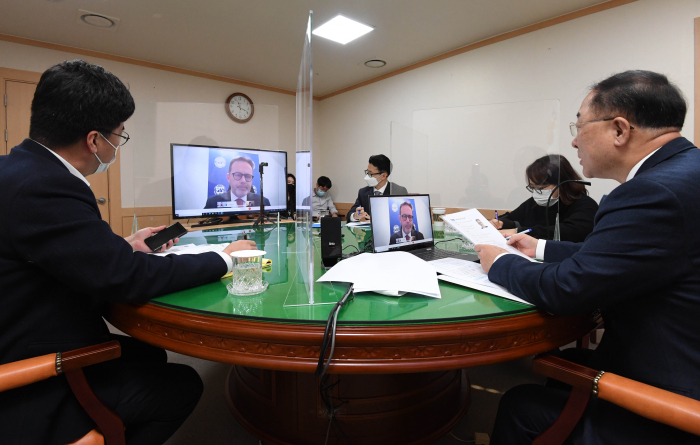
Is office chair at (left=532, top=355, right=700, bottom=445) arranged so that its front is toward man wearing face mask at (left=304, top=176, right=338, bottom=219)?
yes

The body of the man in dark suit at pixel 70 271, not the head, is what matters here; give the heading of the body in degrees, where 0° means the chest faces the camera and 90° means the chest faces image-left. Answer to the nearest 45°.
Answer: approximately 225°

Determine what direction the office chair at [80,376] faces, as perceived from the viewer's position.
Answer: facing away from the viewer and to the right of the viewer

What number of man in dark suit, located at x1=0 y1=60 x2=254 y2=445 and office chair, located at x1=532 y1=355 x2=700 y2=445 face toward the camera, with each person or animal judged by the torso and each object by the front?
0

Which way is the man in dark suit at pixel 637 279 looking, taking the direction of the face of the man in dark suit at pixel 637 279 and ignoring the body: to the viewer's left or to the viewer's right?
to the viewer's left

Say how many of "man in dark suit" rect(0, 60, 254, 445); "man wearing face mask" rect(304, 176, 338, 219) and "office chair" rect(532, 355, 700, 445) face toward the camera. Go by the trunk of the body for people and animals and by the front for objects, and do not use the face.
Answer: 1

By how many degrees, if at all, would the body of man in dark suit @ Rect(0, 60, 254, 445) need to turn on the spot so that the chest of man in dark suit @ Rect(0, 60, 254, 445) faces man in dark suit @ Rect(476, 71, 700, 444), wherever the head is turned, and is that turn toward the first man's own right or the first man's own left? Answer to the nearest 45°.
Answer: approximately 90° to the first man's own right

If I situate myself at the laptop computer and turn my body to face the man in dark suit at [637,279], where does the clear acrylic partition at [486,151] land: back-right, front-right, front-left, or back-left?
back-left

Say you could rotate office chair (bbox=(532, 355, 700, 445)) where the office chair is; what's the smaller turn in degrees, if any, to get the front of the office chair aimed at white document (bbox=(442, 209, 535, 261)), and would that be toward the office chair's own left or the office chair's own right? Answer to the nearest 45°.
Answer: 0° — it already faces it

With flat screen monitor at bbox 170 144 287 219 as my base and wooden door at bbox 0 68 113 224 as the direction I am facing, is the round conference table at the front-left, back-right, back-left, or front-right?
back-left

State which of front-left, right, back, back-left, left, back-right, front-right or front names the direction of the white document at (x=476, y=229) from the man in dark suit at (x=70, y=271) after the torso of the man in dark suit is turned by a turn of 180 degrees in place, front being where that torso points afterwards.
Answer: back-left

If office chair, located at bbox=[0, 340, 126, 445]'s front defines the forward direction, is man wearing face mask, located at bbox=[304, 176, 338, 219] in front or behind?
in front

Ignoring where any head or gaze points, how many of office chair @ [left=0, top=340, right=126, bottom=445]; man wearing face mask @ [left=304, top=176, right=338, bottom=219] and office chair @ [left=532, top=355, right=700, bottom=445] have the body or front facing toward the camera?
1

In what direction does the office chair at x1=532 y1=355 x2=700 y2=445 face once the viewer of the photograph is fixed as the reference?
facing away from the viewer and to the left of the viewer
